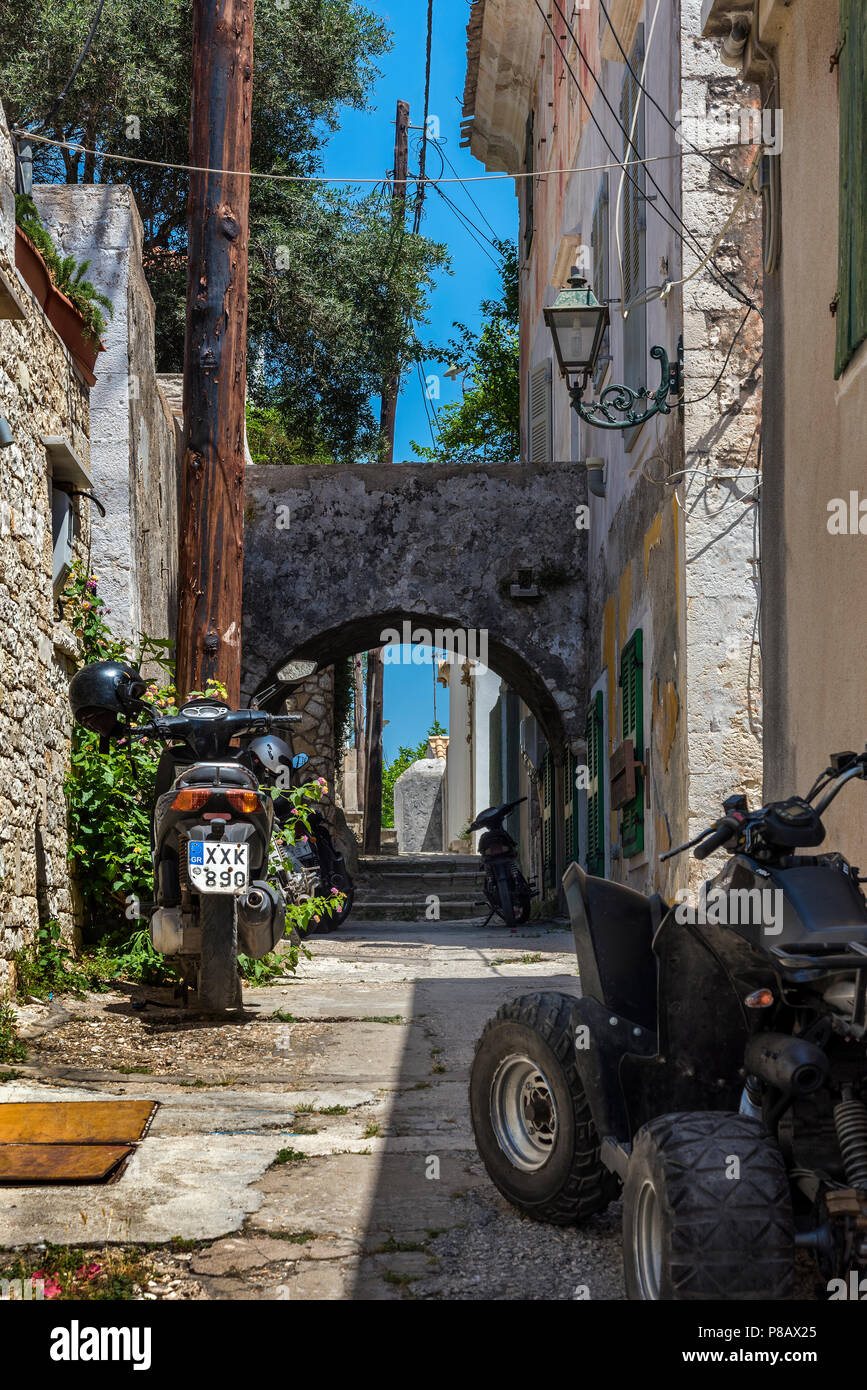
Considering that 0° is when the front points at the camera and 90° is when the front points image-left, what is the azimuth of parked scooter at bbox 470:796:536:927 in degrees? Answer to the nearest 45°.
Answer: approximately 180°

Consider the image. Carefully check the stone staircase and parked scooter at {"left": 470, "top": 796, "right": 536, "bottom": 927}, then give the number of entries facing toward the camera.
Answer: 1

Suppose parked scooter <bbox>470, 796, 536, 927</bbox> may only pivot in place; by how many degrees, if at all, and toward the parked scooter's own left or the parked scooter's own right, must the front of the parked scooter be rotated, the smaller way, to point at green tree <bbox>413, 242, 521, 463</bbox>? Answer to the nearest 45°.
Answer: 0° — it already faces it

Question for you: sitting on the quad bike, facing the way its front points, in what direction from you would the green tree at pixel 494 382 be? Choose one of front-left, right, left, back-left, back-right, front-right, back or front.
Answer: front-right

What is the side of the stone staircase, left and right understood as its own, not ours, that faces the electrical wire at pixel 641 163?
front

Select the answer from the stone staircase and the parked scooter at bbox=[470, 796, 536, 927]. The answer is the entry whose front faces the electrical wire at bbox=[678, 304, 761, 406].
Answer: the stone staircase

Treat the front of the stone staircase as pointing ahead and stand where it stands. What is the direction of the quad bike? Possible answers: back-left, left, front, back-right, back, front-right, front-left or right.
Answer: front

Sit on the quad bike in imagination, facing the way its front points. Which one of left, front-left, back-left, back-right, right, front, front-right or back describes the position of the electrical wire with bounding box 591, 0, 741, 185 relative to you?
front-right

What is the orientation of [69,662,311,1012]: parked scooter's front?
away from the camera

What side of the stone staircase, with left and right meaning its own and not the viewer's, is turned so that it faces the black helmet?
front

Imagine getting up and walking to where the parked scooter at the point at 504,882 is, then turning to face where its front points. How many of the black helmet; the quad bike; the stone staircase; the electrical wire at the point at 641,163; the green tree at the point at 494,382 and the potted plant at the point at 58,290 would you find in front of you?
2

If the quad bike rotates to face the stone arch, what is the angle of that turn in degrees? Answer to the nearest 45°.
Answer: approximately 45° to its right

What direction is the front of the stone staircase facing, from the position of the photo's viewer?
facing the viewer
